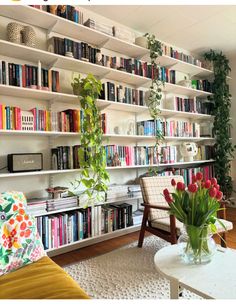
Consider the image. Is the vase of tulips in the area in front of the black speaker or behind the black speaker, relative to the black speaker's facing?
in front

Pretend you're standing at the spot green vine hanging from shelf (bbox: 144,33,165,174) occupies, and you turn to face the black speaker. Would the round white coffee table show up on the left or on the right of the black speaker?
left

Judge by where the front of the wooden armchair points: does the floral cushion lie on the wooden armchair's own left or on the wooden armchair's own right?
on the wooden armchair's own right

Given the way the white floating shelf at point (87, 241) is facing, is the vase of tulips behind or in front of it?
in front
